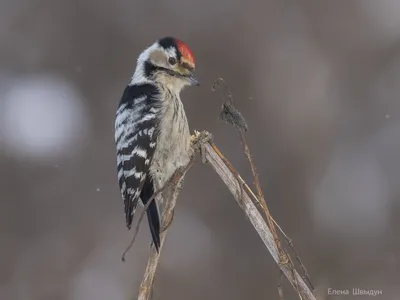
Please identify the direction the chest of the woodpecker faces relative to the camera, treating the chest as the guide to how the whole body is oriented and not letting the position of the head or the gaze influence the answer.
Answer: to the viewer's right
